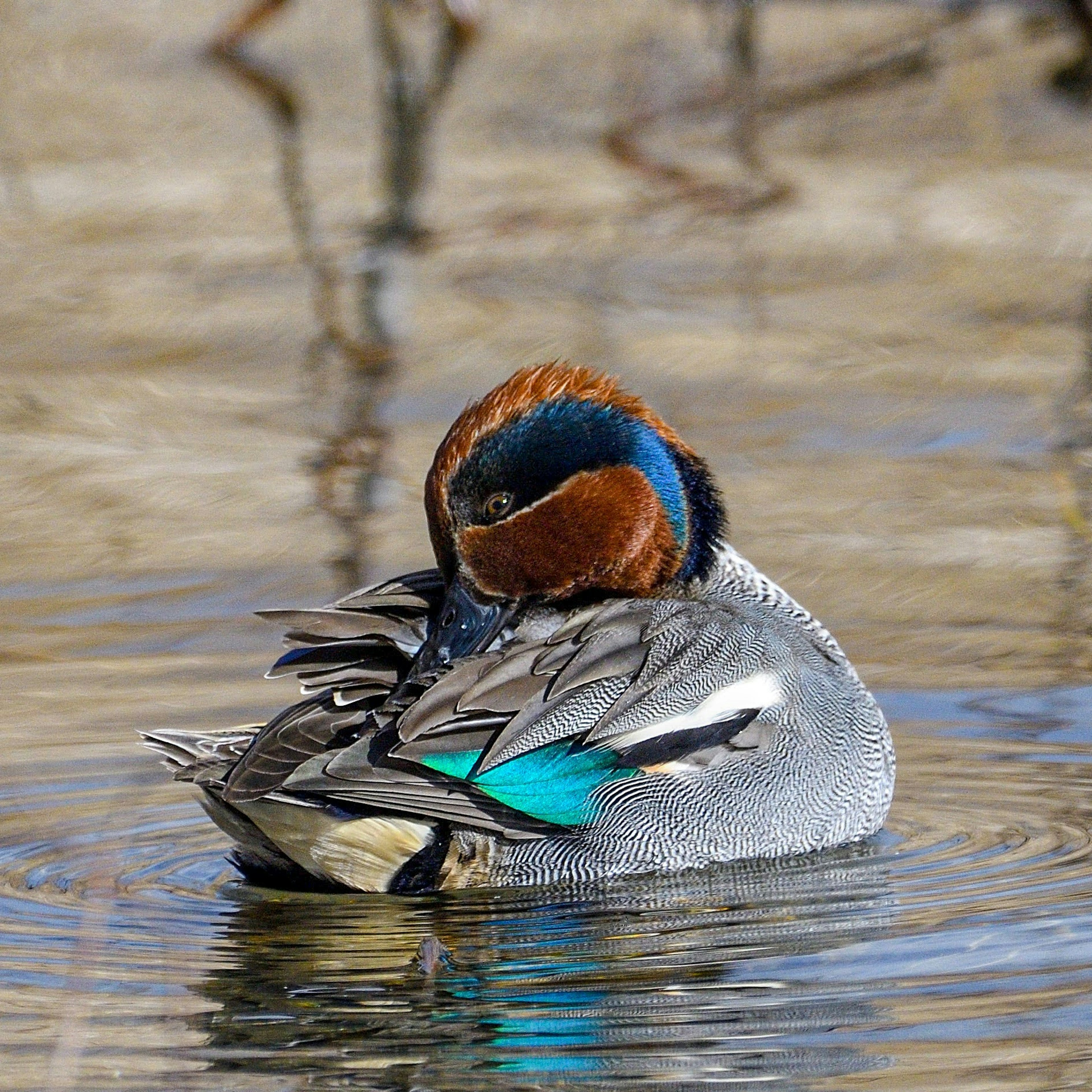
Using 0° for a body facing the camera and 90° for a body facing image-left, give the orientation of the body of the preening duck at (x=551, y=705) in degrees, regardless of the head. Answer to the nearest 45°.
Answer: approximately 270°
